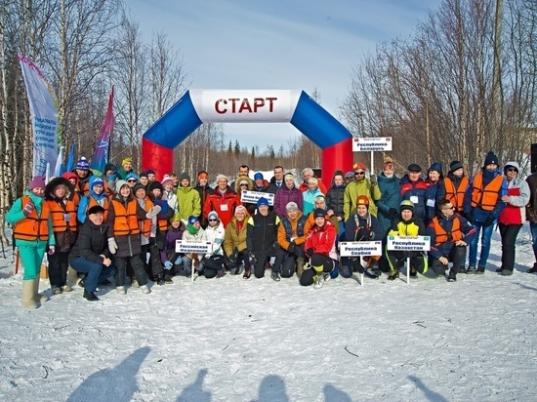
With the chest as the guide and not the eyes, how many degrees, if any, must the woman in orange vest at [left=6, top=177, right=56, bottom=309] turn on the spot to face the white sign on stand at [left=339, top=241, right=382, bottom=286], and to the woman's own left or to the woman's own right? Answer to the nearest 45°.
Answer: approximately 45° to the woman's own left

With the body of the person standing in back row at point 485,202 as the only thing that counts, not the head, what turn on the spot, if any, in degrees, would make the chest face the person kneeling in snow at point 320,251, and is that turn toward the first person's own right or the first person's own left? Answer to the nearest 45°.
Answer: approximately 45° to the first person's own right

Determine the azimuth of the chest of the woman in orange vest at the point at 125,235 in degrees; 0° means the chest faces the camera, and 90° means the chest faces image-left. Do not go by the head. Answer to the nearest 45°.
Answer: approximately 0°

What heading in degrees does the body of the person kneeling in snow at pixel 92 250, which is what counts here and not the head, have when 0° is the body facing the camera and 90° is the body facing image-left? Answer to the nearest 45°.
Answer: approximately 315°

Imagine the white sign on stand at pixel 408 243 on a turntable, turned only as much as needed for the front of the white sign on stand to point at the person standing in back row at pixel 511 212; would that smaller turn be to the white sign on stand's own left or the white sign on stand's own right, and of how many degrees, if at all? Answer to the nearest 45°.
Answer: approximately 135° to the white sign on stand's own left

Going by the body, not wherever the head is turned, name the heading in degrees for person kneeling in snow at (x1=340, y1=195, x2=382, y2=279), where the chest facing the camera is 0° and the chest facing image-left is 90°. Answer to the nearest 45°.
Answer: approximately 0°

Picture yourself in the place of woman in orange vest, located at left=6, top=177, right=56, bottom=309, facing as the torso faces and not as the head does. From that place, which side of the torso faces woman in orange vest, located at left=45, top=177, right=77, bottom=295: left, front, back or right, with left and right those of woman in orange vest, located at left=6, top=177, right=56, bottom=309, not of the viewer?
left
